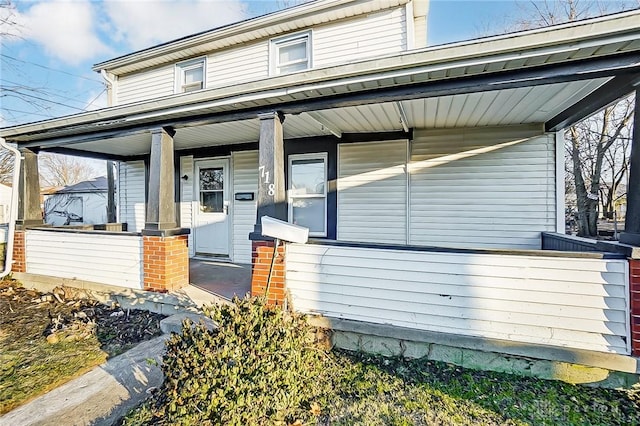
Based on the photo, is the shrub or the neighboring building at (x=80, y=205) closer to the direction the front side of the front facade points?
the shrub

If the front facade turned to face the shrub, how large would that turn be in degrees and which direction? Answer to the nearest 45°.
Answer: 0° — it already faces it

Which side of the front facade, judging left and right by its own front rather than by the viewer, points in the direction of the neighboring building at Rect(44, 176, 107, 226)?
right
